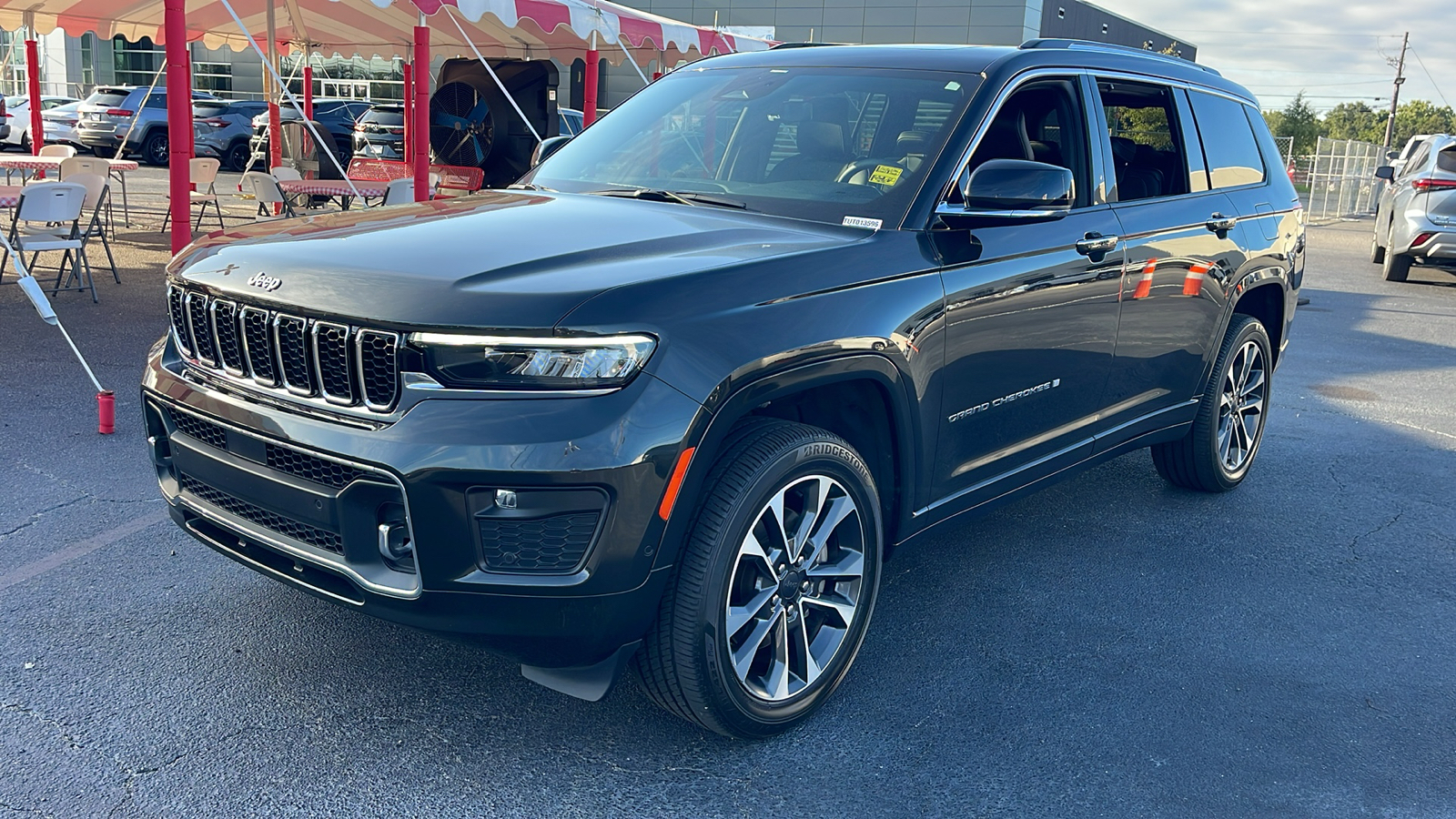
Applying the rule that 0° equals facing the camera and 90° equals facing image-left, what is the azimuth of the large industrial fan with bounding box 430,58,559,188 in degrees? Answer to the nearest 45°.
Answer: approximately 45°

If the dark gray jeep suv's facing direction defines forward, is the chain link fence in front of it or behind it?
behind

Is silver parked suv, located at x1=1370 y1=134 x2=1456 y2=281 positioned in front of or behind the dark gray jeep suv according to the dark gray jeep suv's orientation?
behind

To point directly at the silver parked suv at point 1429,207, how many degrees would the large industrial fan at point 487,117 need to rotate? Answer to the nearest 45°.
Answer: approximately 135° to its left

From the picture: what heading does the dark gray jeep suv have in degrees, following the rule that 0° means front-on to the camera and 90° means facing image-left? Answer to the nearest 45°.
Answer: approximately 45°

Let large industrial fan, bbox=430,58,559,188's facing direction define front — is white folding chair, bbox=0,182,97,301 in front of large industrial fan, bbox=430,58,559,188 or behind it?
in front

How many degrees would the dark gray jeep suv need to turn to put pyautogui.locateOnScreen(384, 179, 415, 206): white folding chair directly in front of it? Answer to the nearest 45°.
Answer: approximately 135° to its right
